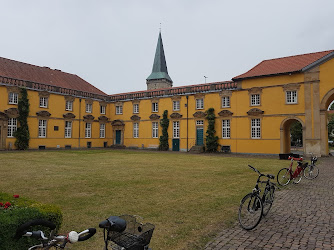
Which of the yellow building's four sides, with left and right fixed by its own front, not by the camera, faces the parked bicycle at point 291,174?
front

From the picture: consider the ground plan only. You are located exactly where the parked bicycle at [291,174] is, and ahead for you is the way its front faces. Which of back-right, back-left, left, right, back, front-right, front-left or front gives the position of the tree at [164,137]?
right

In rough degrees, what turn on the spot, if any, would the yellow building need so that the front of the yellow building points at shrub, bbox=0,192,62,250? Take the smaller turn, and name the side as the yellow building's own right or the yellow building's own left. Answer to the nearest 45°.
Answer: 0° — it already faces it

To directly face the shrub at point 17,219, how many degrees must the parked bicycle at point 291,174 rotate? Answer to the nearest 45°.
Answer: approximately 45° to its left

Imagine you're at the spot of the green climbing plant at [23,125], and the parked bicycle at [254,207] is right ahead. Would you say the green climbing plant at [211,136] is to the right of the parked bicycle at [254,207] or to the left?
left

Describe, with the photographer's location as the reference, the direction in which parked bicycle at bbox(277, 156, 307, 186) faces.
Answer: facing the viewer and to the left of the viewer

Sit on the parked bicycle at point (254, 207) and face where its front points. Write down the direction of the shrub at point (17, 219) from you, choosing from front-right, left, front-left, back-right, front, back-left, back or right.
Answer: front

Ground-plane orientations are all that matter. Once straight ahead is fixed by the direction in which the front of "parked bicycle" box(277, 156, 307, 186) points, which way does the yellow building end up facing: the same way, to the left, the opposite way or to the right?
to the left

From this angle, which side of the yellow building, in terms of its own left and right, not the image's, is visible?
front

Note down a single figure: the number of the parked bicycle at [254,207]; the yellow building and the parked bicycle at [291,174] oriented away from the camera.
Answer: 0

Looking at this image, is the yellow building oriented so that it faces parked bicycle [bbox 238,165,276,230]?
yes

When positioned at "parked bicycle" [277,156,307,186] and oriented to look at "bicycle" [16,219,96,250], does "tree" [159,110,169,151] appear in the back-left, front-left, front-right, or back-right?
back-right

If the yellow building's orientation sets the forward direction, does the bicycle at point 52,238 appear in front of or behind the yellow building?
in front
